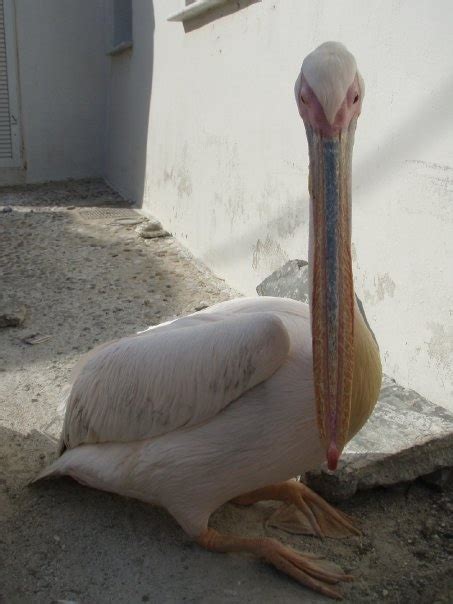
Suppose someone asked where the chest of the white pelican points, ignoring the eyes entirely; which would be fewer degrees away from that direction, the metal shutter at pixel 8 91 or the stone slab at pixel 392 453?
the stone slab

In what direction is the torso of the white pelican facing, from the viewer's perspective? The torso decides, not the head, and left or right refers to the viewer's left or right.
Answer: facing the viewer and to the right of the viewer

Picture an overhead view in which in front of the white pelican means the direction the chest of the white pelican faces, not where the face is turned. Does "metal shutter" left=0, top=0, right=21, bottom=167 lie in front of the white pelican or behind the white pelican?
behind

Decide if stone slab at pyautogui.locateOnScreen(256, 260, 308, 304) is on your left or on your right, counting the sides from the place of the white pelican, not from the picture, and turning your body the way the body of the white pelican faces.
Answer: on your left
